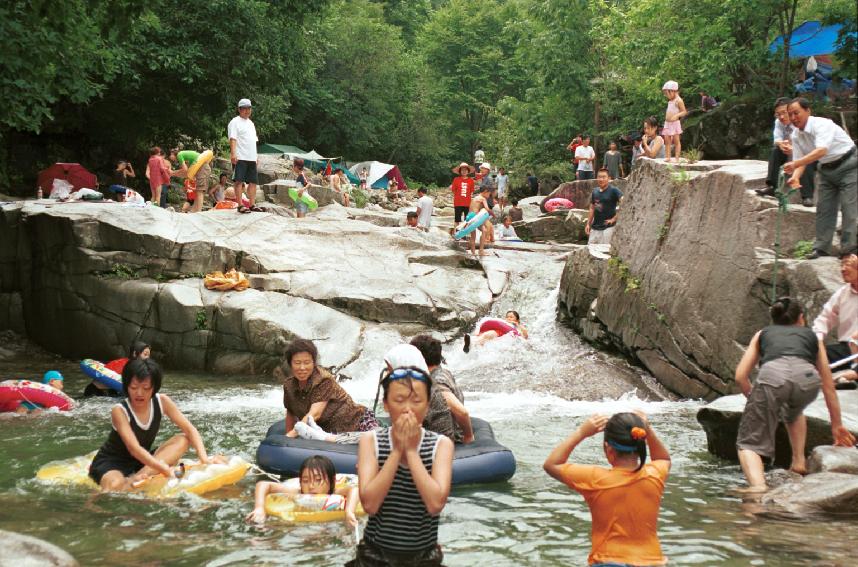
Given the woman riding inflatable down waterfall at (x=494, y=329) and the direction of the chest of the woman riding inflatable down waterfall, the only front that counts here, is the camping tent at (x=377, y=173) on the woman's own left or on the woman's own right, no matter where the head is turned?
on the woman's own right

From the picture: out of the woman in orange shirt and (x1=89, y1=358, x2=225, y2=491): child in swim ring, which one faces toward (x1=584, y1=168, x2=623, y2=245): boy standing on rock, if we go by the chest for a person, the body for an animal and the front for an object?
the woman in orange shirt

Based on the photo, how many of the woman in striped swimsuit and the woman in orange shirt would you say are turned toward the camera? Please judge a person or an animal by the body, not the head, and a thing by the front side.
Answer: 1

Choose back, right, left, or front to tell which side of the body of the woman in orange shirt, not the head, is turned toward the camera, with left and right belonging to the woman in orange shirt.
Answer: back

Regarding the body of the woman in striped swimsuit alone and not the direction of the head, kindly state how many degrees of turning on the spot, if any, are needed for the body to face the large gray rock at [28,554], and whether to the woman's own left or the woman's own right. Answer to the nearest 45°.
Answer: approximately 90° to the woman's own right

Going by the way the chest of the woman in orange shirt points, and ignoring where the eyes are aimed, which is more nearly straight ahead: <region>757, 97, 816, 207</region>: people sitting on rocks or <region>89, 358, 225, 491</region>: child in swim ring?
the people sitting on rocks

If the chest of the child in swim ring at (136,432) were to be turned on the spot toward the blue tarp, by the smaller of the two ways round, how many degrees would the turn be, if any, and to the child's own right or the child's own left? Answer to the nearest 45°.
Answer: approximately 90° to the child's own left

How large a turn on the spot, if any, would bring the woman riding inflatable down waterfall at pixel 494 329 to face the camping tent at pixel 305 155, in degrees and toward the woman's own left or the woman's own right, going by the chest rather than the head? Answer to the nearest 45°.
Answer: approximately 135° to the woman's own right

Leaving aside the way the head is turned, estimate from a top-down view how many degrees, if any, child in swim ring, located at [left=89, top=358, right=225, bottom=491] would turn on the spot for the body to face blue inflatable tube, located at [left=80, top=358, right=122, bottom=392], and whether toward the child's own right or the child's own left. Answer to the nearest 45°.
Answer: approximately 135° to the child's own left

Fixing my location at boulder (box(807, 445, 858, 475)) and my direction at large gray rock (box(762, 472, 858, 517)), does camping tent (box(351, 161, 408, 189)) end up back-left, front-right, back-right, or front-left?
back-right

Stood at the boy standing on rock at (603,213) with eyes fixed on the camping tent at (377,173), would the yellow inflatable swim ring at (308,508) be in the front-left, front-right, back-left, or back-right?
back-left

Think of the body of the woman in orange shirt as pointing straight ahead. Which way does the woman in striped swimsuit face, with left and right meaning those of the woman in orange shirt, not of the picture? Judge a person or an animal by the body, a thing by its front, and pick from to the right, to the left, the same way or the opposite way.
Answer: the opposite way

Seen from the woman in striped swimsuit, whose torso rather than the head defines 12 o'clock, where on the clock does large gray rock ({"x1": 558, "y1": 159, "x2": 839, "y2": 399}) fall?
The large gray rock is roughly at 7 o'clock from the woman in striped swimsuit.
